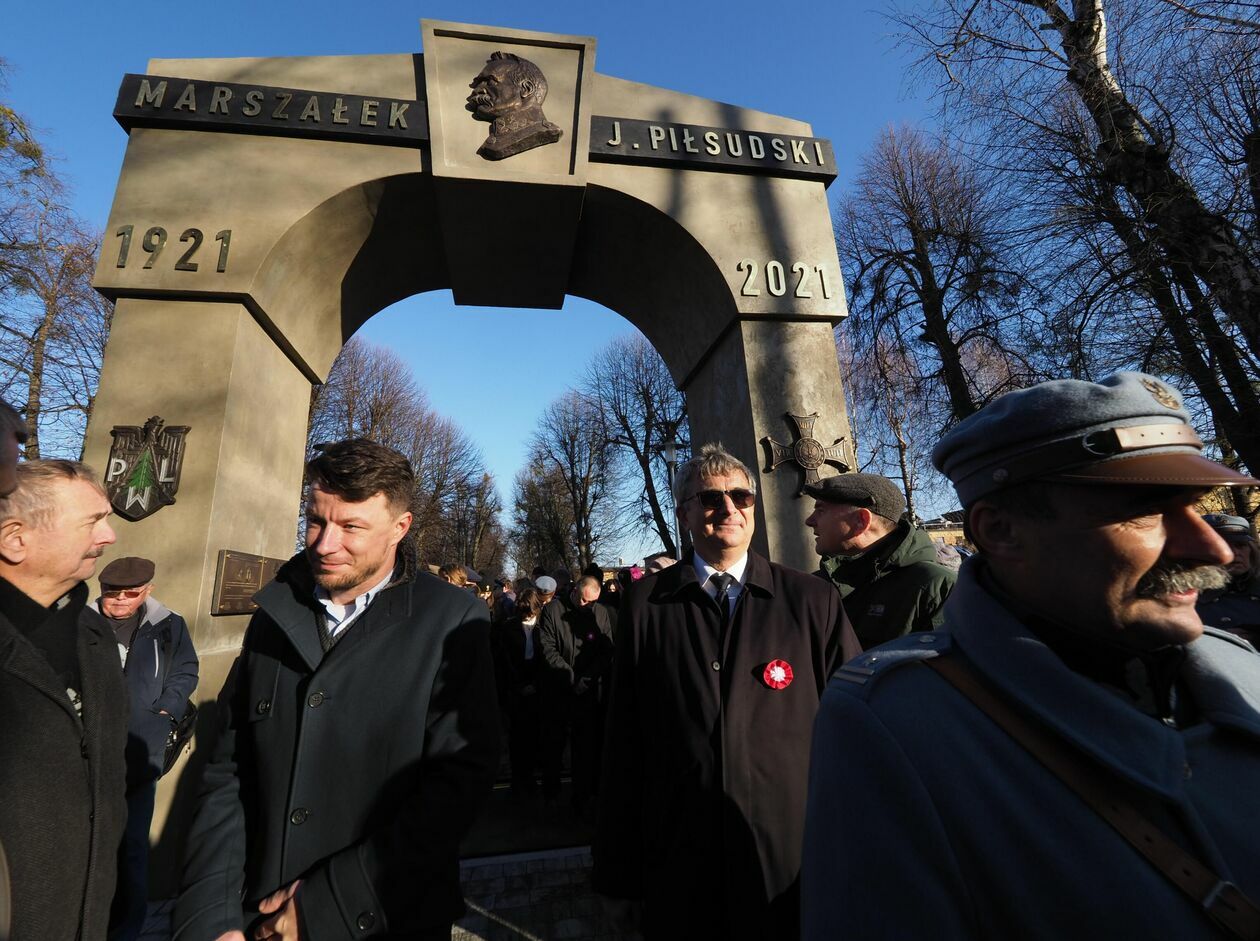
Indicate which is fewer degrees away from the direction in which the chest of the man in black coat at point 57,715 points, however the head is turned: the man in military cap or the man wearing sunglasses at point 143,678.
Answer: the man in military cap

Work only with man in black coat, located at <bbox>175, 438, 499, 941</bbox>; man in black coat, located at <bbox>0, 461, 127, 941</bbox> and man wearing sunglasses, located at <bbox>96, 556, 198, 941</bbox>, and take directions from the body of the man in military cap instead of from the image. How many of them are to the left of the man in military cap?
0

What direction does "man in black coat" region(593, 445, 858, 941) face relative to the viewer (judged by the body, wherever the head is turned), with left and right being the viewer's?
facing the viewer

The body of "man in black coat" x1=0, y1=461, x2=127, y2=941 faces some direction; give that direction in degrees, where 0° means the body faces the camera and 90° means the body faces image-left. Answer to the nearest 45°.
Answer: approximately 315°

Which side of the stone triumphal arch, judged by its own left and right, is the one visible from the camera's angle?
front

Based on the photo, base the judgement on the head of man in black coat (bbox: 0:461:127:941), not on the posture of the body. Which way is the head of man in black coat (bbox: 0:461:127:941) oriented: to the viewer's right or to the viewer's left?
to the viewer's right

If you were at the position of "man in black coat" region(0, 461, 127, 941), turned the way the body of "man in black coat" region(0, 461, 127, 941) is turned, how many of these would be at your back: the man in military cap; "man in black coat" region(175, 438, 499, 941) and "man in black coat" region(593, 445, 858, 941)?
0

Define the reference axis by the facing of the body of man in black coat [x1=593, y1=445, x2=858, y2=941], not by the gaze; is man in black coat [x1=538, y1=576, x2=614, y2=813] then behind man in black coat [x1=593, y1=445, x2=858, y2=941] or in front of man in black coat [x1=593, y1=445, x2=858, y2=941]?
behind

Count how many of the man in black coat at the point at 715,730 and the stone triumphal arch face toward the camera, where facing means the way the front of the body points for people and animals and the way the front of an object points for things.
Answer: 2

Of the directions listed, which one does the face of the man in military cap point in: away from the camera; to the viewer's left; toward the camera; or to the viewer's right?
to the viewer's right

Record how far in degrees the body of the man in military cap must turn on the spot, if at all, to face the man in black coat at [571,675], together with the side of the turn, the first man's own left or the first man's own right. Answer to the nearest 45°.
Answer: approximately 180°

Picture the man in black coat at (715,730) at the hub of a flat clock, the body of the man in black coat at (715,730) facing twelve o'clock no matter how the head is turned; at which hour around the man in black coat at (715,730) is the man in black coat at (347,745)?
the man in black coat at (347,745) is roughly at 2 o'clock from the man in black coat at (715,730).

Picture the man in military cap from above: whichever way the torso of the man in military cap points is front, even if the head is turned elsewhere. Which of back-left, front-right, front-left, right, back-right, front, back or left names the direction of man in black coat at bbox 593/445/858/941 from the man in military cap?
back

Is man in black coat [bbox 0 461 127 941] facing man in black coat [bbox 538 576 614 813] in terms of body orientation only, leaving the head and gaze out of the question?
no

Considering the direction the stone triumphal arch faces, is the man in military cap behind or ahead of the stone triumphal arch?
ahead
